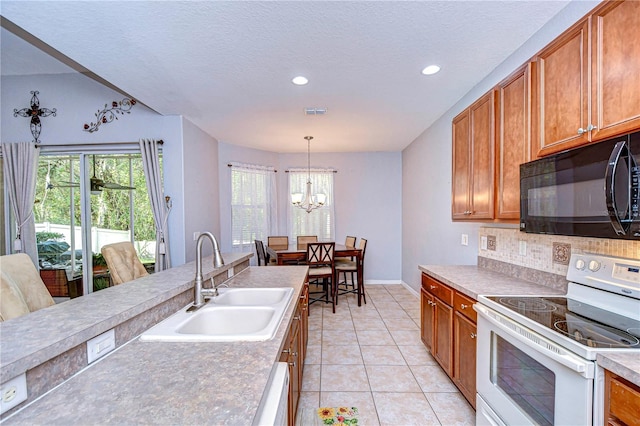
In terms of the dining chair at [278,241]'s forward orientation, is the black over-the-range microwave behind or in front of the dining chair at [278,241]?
in front

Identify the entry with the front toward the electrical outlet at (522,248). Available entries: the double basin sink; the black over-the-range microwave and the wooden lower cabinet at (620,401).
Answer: the double basin sink

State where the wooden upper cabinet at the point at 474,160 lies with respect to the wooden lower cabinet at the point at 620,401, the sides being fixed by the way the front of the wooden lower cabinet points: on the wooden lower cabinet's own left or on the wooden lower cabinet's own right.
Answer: on the wooden lower cabinet's own right

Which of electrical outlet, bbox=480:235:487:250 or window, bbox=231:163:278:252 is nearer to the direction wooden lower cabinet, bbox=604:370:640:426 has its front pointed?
the window

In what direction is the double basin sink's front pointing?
to the viewer's right

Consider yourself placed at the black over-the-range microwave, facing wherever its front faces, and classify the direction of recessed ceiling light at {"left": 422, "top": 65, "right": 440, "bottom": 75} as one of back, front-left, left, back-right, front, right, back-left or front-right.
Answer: right

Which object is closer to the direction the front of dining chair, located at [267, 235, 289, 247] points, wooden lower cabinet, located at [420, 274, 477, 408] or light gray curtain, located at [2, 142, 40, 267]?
the wooden lower cabinet

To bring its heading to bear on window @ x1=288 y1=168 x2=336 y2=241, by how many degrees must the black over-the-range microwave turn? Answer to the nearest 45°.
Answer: approximately 90° to its right
